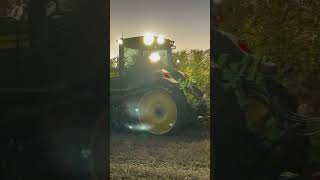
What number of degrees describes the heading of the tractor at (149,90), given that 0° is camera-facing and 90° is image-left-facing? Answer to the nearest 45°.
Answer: approximately 90°
